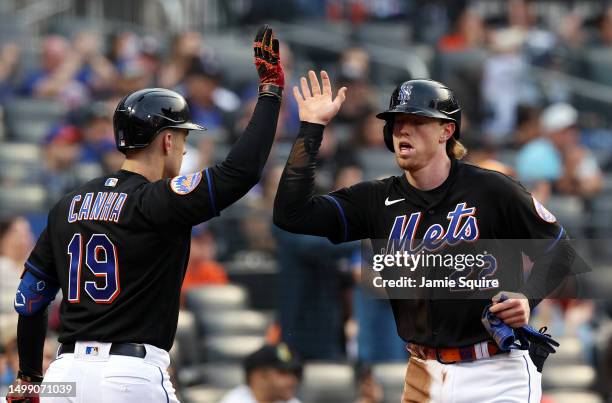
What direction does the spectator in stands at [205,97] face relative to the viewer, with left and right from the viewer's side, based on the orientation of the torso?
facing the viewer and to the left of the viewer

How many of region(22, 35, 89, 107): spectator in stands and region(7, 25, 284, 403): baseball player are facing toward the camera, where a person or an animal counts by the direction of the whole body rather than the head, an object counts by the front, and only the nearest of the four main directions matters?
1

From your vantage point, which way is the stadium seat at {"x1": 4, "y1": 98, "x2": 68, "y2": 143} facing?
toward the camera

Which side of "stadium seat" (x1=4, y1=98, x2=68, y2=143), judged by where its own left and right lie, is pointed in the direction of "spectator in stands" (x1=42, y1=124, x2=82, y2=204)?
front

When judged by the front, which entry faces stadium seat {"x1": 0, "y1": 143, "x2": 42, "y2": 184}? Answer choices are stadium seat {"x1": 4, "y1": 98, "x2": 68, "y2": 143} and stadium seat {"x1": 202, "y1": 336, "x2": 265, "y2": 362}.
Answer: stadium seat {"x1": 4, "y1": 98, "x2": 68, "y2": 143}

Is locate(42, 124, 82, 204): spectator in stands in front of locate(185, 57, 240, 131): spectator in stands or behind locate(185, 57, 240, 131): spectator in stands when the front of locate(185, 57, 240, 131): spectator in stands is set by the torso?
in front

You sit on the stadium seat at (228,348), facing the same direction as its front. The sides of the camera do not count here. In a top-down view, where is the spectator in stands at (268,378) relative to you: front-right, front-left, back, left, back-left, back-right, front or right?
front

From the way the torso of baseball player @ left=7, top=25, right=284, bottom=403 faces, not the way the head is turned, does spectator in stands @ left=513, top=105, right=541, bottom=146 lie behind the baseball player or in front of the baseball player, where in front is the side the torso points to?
in front

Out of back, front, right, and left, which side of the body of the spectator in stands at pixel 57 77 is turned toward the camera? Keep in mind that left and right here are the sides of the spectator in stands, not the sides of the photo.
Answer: front

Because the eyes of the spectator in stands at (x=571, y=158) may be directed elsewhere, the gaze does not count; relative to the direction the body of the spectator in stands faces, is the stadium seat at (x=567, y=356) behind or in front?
in front

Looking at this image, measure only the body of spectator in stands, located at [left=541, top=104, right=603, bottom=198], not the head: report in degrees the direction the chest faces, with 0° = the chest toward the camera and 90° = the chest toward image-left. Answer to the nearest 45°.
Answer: approximately 45°

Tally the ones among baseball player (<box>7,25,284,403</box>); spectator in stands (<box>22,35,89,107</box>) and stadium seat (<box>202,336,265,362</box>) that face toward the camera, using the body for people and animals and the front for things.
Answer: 2
